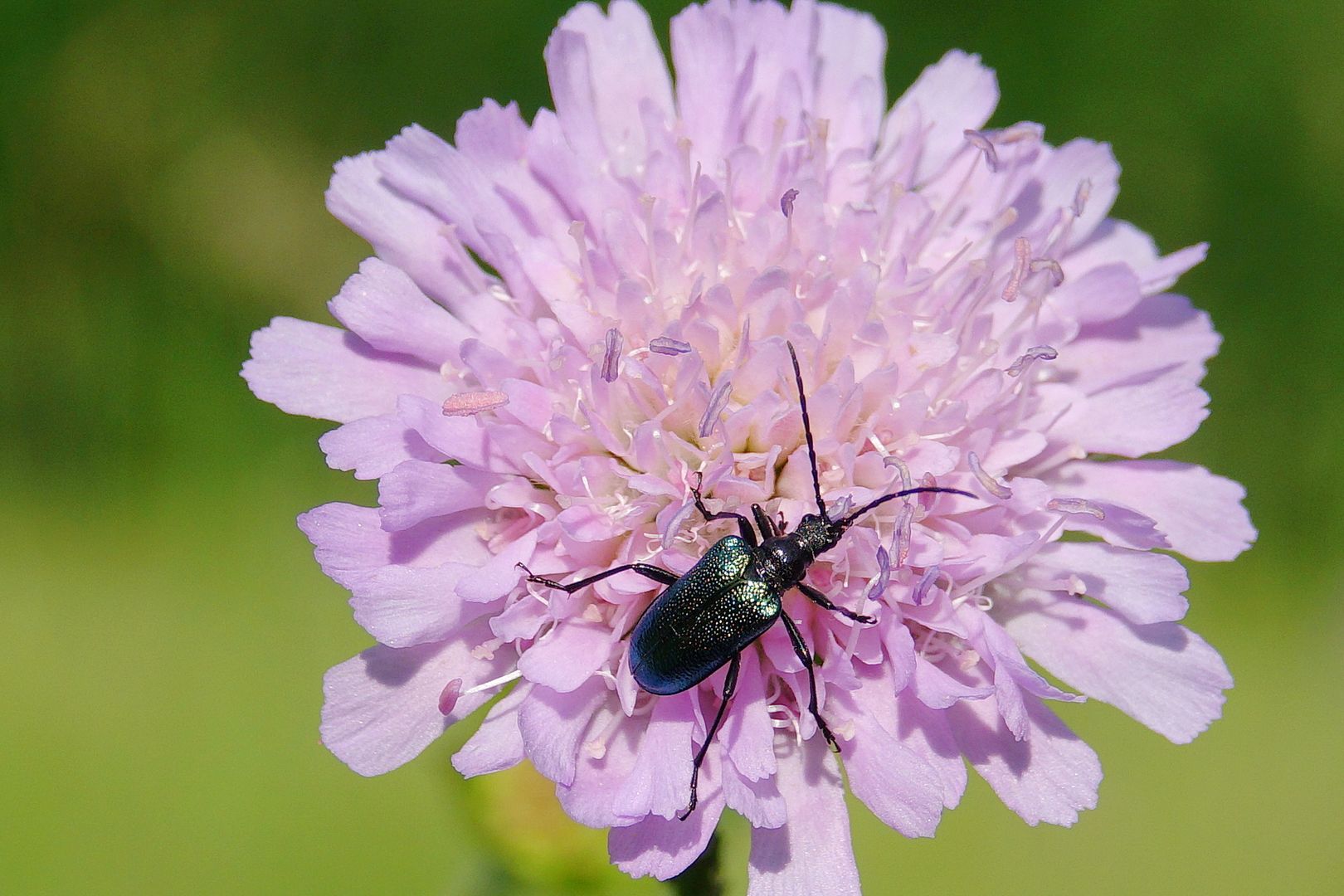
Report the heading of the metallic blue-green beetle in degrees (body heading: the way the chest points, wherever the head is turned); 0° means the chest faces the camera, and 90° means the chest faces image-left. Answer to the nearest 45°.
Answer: approximately 225°
